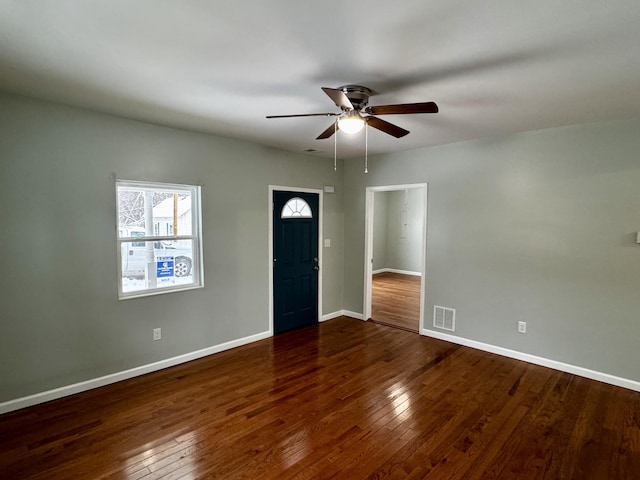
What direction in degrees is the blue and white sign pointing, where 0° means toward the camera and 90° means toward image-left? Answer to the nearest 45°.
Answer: approximately 0°

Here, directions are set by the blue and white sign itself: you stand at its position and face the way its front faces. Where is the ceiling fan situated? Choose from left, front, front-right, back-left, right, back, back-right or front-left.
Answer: front-left
